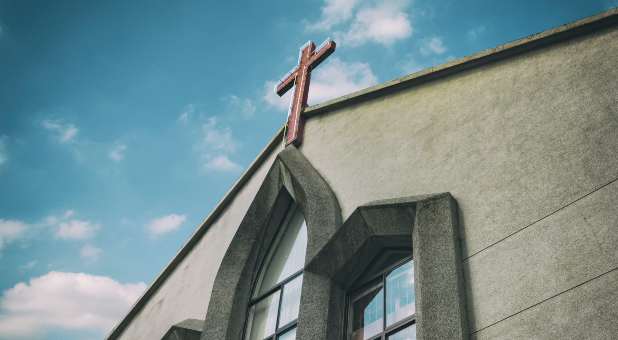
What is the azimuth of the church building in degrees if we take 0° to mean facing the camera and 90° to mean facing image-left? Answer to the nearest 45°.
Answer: approximately 45°
